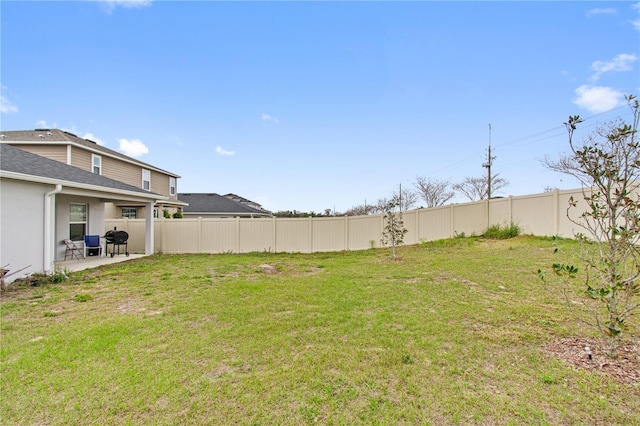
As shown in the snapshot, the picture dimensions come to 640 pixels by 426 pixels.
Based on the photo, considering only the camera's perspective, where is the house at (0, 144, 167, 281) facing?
facing away from the viewer and to the left of the viewer

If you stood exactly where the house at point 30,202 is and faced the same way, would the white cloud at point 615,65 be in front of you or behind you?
behind

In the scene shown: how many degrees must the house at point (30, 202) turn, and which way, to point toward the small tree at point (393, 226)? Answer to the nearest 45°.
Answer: approximately 135° to its right

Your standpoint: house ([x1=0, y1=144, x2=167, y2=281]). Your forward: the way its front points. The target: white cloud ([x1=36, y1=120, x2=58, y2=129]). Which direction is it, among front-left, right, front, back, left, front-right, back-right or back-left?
front-right

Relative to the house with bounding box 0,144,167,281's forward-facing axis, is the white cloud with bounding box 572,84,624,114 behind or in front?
behind

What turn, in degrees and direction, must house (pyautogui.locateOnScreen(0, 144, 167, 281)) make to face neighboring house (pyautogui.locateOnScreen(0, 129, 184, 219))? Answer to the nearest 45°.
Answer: approximately 45° to its right
